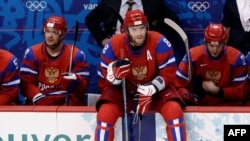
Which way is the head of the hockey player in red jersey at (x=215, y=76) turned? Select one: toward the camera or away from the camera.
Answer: toward the camera

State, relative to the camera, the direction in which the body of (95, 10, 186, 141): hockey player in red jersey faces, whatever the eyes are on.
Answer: toward the camera

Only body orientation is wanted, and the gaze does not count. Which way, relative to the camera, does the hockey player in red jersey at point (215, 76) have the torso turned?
toward the camera

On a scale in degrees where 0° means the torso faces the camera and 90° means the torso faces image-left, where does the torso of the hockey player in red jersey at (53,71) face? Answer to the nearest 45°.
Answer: approximately 0°

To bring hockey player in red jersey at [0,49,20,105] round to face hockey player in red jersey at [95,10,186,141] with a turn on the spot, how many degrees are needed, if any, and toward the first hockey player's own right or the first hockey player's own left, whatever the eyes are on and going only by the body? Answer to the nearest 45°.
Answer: approximately 45° to the first hockey player's own left

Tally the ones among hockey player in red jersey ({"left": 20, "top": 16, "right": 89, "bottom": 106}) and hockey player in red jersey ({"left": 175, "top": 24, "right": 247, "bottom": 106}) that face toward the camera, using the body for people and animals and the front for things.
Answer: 2

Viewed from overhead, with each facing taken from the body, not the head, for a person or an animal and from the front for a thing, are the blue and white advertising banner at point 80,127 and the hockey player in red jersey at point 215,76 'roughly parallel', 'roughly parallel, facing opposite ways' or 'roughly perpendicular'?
roughly parallel
